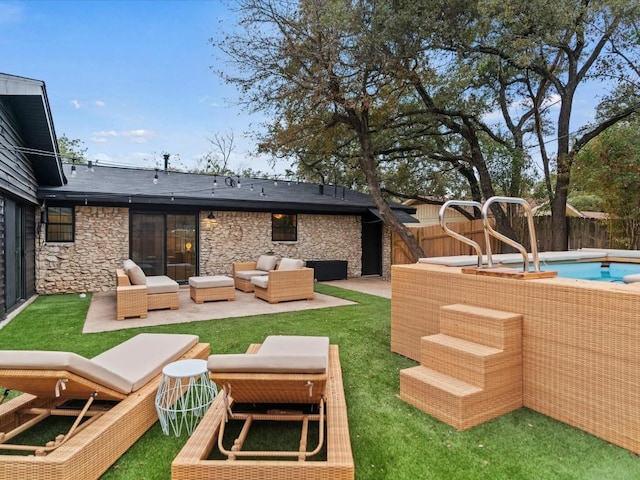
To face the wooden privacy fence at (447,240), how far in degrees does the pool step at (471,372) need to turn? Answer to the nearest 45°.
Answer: approximately 135° to its right

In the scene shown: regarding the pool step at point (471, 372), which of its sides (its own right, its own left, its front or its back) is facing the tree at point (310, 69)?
right

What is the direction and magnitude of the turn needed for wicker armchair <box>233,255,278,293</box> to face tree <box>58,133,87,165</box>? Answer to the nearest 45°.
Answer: approximately 90° to its right

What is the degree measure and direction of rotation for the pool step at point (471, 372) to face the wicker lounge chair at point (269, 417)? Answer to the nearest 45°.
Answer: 0° — it already faces it

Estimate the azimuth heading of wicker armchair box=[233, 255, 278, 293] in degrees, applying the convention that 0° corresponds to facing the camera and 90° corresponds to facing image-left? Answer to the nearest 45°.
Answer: approximately 45°

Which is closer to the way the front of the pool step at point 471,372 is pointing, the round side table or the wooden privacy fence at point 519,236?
the round side table

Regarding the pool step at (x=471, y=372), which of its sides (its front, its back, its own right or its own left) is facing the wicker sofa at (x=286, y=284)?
right

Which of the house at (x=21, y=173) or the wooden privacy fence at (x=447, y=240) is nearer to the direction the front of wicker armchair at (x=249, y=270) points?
the house
